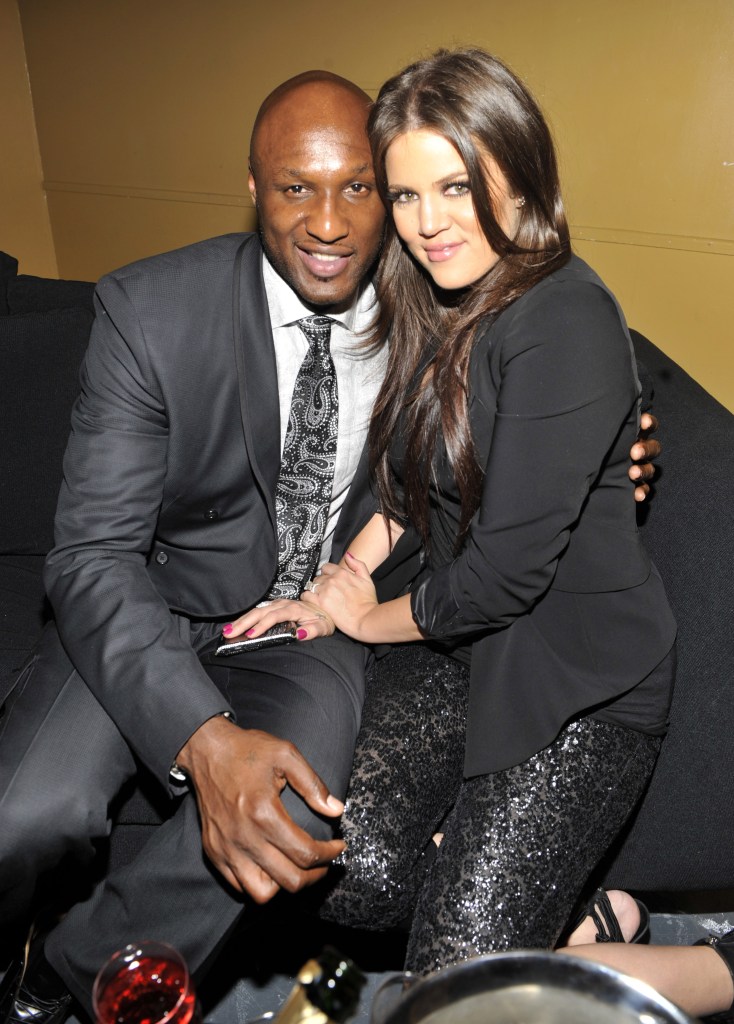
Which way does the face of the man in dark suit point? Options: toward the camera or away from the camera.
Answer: toward the camera

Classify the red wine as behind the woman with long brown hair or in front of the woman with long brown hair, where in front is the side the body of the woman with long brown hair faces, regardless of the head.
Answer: in front

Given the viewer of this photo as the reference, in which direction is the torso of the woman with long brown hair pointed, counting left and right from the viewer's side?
facing the viewer and to the left of the viewer

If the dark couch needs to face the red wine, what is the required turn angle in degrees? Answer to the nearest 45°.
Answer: approximately 45° to its right

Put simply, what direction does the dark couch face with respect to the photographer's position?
facing the viewer
